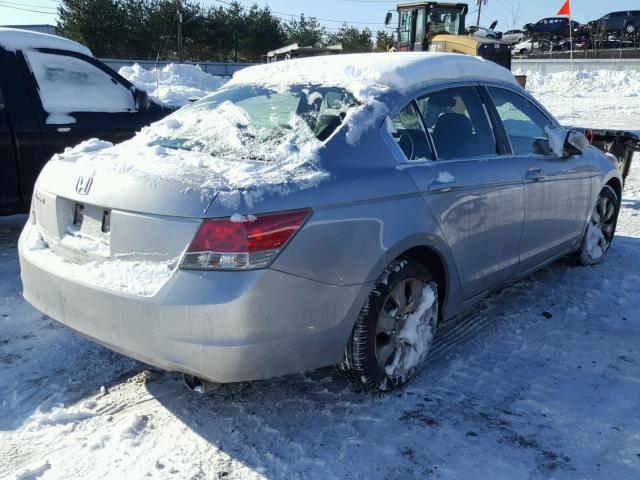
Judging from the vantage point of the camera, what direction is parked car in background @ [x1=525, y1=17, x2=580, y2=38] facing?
facing to the left of the viewer

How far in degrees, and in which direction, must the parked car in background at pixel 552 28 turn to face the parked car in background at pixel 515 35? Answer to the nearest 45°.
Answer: approximately 45° to its right

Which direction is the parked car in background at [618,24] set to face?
to the viewer's left

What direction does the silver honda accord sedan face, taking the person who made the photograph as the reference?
facing away from the viewer and to the right of the viewer

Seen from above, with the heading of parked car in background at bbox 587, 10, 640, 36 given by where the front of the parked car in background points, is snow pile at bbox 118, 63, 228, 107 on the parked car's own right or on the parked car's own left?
on the parked car's own left

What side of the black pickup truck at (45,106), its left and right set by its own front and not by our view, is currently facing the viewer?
right

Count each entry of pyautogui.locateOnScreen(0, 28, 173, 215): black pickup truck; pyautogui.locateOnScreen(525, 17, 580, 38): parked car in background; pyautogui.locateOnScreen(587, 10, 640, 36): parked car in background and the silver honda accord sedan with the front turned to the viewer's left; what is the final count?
2

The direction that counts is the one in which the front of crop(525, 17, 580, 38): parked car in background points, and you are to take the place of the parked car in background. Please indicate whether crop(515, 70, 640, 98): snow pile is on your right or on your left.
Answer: on your left

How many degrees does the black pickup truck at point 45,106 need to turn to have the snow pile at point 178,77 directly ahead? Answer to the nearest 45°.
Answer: approximately 90° to its left

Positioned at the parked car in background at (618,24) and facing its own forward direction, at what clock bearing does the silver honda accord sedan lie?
The silver honda accord sedan is roughly at 9 o'clock from the parked car in background.
